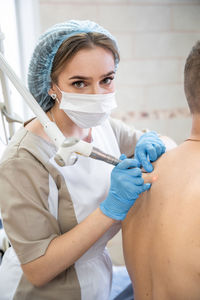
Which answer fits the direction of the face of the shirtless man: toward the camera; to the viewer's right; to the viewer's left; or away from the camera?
away from the camera

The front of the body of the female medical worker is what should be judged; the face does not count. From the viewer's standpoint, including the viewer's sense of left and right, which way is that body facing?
facing the viewer and to the right of the viewer
